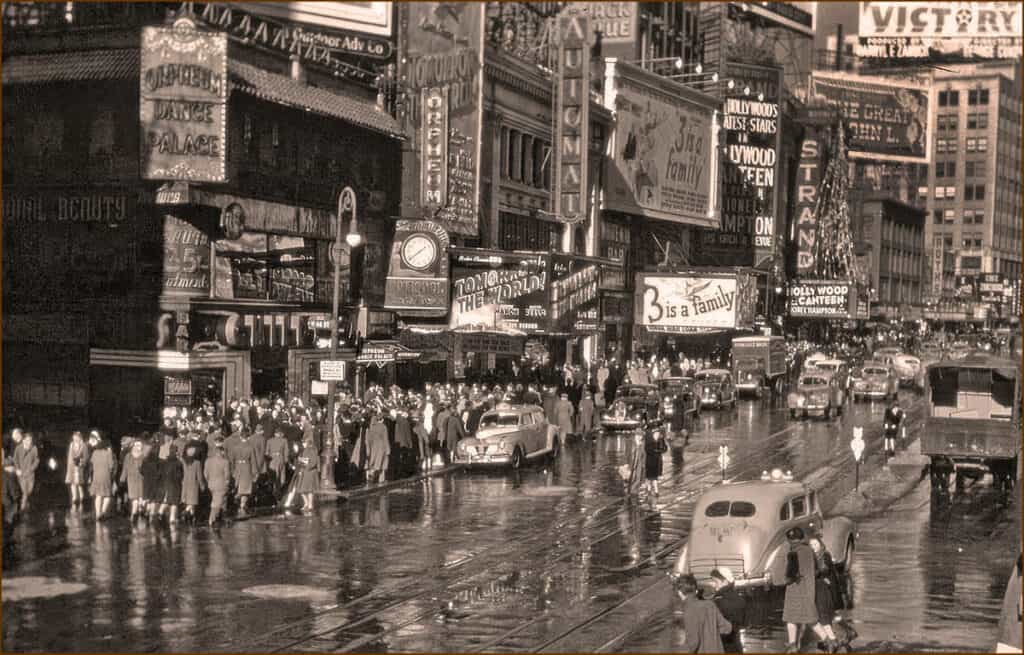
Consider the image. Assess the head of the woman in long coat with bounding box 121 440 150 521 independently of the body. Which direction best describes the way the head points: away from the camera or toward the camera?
toward the camera

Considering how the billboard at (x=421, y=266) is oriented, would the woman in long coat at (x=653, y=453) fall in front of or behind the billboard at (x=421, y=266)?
in front

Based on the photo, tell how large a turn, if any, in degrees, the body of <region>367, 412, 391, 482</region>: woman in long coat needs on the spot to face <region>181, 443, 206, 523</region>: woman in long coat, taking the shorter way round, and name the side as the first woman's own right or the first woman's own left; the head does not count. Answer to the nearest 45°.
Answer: approximately 135° to the first woman's own left

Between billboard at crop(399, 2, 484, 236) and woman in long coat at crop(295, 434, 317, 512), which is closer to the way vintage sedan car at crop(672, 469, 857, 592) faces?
the billboard

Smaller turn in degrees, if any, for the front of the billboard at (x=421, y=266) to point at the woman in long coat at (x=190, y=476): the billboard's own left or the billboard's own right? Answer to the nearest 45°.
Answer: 0° — it already faces them

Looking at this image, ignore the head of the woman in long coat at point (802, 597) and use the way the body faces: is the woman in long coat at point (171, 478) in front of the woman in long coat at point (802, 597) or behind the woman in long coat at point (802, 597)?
in front

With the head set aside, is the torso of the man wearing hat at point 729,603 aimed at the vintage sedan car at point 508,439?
no

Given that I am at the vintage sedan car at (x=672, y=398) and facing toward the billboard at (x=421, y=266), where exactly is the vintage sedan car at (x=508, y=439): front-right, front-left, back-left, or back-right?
front-left

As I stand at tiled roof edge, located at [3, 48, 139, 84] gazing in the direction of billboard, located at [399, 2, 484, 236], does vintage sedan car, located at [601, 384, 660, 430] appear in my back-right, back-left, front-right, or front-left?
front-right

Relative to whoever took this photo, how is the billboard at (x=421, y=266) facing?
facing the viewer

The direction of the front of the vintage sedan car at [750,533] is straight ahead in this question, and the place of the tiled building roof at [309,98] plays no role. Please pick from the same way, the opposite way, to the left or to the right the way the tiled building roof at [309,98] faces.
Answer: to the right

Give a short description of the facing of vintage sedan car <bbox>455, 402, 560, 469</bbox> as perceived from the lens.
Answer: facing the viewer and to the left of the viewer

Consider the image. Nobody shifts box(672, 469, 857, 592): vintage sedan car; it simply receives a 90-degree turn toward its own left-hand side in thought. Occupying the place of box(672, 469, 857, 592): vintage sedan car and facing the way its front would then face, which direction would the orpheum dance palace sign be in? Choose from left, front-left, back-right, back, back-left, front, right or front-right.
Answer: front

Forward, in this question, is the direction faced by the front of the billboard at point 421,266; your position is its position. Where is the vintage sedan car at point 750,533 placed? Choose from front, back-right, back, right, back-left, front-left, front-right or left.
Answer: front

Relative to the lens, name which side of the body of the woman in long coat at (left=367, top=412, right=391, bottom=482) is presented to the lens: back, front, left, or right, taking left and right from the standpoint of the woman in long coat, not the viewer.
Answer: back

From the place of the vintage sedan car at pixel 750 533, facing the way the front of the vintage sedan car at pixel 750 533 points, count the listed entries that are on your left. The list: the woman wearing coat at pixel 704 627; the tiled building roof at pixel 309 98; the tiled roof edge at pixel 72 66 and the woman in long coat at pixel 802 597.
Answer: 2

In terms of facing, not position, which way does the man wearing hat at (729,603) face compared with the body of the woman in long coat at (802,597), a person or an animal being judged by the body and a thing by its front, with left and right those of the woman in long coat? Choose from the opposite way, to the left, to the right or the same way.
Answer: the same way

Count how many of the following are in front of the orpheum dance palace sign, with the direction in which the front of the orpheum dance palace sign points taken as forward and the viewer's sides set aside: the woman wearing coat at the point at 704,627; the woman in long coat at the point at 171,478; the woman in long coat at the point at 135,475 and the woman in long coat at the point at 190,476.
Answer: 4

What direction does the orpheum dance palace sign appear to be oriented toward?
toward the camera

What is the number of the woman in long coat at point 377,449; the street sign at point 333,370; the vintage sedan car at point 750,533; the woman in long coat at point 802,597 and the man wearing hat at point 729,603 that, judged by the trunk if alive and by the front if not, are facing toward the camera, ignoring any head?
1

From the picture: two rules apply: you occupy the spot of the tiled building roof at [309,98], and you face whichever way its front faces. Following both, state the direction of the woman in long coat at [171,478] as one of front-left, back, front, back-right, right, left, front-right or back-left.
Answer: front-right
